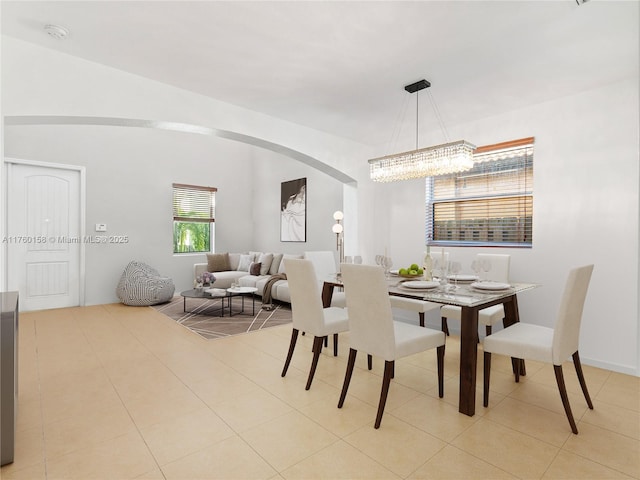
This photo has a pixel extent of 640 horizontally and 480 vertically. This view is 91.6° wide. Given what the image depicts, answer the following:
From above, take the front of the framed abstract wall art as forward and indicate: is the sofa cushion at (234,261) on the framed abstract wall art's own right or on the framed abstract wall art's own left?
on the framed abstract wall art's own right

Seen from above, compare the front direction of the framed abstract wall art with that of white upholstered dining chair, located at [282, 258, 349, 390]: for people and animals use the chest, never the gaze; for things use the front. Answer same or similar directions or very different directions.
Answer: very different directions

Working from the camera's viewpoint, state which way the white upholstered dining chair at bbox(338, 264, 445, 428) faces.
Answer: facing away from the viewer and to the right of the viewer

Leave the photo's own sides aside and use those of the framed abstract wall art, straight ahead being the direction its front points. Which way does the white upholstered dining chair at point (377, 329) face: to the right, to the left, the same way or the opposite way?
the opposite way

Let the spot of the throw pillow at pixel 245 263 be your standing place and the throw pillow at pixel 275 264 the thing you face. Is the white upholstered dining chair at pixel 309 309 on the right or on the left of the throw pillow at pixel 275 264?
right

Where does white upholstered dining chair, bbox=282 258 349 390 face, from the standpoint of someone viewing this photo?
facing away from the viewer and to the right of the viewer

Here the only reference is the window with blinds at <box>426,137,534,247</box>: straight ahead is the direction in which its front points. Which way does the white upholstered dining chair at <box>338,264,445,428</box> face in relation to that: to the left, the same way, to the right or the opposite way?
the opposite way

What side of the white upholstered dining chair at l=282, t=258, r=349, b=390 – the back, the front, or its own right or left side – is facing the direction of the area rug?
left

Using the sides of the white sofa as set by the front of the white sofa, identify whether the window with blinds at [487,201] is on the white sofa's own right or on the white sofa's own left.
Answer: on the white sofa's own left

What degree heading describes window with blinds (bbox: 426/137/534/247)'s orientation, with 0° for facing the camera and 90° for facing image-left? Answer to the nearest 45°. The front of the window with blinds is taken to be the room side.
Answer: approximately 45°

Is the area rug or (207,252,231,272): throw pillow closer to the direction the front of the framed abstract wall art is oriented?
the area rug
